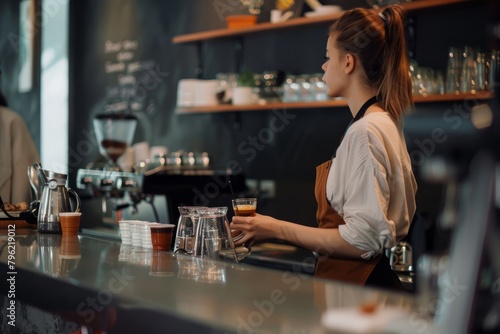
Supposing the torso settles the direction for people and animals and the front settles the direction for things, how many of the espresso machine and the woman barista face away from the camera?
0

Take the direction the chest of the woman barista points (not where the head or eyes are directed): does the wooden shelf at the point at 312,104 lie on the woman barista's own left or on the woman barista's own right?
on the woman barista's own right

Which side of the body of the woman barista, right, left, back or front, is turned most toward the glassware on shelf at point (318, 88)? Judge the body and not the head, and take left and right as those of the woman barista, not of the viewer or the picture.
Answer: right

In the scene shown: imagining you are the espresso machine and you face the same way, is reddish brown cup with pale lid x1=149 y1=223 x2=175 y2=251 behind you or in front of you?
in front

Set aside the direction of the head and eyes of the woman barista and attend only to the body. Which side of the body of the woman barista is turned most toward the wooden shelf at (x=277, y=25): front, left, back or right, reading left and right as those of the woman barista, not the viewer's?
right

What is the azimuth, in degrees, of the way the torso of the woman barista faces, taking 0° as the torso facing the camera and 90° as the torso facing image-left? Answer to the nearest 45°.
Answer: approximately 90°

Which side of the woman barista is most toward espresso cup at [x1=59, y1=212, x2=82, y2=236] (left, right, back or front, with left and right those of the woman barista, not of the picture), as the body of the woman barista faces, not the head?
front

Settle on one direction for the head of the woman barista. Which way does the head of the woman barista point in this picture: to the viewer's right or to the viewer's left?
to the viewer's left

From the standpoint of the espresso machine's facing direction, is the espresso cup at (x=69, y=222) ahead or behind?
ahead

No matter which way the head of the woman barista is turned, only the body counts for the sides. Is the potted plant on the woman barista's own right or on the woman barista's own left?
on the woman barista's own right

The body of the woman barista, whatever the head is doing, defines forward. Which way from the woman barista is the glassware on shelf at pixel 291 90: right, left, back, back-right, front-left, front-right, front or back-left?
right
